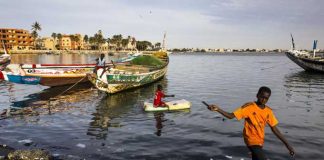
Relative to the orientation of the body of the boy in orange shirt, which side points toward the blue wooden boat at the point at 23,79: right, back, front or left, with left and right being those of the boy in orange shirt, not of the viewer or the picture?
back

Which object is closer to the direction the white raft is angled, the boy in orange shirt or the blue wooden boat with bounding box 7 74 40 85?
the boy in orange shirt

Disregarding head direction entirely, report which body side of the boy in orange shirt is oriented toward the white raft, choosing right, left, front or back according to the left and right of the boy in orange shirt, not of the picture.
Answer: back

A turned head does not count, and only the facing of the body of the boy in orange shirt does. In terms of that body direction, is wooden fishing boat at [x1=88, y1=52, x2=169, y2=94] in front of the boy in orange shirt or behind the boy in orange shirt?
behind

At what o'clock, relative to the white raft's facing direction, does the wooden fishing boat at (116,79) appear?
The wooden fishing boat is roughly at 8 o'clock from the white raft.

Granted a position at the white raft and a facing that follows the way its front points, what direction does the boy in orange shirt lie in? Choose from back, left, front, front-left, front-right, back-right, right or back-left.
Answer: right

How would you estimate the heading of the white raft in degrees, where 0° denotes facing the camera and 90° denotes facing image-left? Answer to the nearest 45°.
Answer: approximately 270°

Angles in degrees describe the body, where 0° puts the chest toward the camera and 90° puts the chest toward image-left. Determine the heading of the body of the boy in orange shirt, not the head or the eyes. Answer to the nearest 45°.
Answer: approximately 315°
